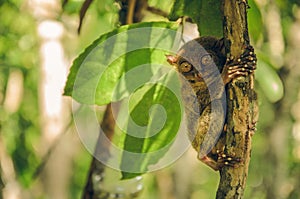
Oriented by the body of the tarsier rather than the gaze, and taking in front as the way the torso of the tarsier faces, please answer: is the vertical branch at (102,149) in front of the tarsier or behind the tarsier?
behind

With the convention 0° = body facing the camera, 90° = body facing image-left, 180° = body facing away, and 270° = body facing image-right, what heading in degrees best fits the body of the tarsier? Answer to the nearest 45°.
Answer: approximately 315°

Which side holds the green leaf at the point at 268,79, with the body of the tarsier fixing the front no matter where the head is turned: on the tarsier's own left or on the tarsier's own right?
on the tarsier's own left
